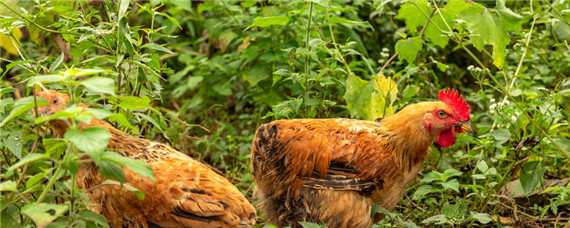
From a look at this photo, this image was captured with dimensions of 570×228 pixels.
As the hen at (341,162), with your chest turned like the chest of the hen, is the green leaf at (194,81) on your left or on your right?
on your left

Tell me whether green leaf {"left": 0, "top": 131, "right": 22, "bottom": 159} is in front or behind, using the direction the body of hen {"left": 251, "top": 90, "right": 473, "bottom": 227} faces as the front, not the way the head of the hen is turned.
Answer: behind

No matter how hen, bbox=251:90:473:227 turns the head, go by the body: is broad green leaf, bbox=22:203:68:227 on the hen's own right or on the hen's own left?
on the hen's own right

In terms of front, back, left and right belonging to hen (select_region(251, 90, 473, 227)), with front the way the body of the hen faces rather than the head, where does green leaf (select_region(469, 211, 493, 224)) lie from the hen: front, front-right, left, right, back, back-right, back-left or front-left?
front

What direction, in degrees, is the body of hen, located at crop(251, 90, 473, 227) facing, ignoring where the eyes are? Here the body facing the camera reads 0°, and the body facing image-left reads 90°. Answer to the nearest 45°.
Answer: approximately 270°

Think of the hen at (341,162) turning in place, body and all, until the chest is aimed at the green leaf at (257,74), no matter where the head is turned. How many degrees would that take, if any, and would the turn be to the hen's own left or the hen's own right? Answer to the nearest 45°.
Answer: approximately 135° to the hen's own left

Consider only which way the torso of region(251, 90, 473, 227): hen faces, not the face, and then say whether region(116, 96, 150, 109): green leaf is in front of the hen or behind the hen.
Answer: behind

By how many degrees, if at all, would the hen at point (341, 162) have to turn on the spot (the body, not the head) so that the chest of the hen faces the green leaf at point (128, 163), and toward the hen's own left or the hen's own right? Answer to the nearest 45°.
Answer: approximately 135° to the hen's own right

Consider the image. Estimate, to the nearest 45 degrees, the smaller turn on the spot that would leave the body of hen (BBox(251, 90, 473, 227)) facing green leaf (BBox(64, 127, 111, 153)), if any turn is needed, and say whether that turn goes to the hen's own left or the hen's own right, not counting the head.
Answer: approximately 135° to the hen's own right

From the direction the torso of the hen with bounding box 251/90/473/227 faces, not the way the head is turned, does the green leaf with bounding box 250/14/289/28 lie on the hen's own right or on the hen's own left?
on the hen's own left
